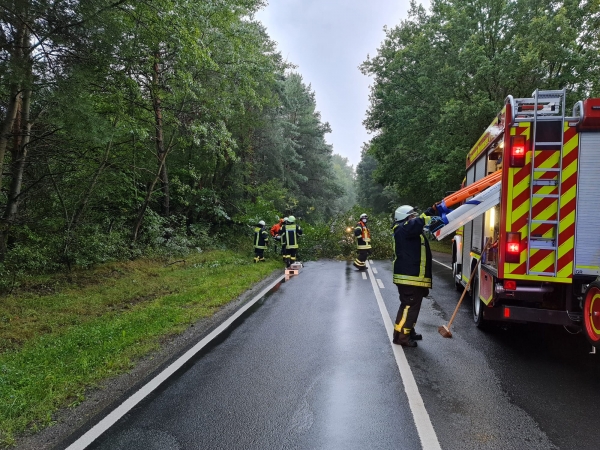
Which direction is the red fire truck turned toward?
away from the camera

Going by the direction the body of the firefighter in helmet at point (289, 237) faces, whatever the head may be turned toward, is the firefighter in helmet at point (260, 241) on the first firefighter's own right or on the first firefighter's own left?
on the first firefighter's own left

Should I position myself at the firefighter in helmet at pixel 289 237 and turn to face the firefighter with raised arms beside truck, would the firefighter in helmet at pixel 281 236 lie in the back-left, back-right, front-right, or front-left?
back-right

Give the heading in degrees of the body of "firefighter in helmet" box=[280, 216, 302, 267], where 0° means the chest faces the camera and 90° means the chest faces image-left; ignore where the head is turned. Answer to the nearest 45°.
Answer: approximately 180°

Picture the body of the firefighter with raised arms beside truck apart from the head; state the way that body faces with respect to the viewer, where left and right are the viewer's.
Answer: facing to the right of the viewer

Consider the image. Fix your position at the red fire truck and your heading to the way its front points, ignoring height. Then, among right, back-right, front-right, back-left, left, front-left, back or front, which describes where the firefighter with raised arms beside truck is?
left
